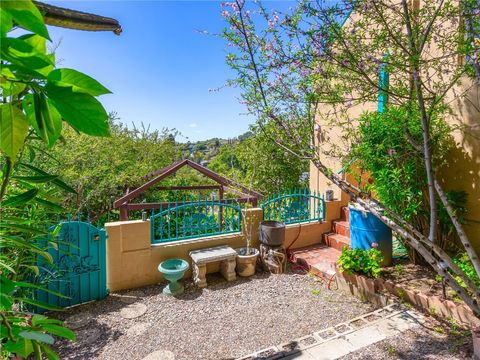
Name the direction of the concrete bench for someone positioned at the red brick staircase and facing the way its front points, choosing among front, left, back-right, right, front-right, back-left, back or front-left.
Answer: front

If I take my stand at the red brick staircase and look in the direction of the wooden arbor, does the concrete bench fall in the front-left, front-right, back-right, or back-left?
front-left

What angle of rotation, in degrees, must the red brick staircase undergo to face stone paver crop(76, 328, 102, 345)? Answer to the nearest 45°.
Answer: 0° — it already faces it

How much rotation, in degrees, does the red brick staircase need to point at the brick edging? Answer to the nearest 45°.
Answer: approximately 90° to its left

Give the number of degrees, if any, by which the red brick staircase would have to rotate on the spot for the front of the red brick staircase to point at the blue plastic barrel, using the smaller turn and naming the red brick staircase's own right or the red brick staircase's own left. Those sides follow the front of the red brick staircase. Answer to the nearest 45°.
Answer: approximately 90° to the red brick staircase's own left

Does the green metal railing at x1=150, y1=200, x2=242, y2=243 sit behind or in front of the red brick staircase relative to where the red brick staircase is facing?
in front

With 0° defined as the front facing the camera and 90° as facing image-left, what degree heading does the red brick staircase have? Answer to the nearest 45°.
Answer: approximately 45°

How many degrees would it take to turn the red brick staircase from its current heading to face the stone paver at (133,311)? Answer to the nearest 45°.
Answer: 0° — it already faces it

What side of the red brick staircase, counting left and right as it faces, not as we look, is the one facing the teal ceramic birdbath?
front

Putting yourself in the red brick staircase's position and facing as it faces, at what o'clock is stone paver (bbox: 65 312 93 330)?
The stone paver is roughly at 12 o'clock from the red brick staircase.

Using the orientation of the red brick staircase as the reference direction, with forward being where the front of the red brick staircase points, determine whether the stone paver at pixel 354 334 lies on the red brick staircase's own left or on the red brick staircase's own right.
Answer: on the red brick staircase's own left
